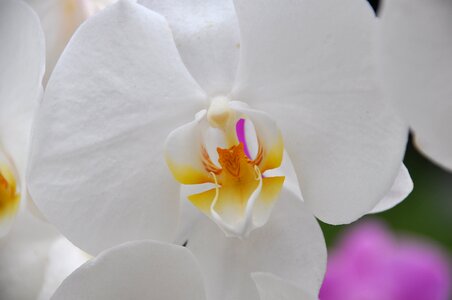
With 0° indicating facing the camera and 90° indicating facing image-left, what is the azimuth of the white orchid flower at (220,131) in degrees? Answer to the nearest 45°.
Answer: approximately 0°
